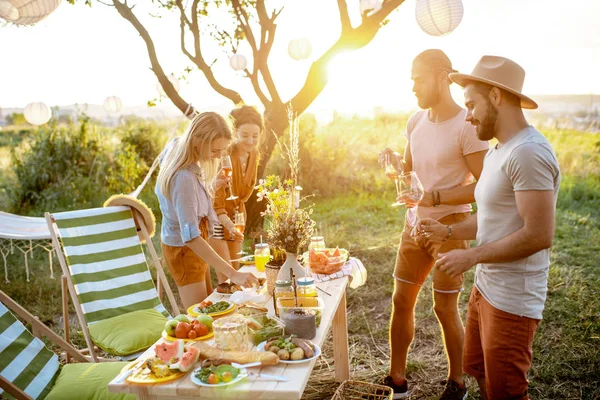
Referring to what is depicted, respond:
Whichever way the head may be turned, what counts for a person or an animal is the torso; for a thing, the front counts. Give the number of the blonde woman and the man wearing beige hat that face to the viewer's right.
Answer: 1

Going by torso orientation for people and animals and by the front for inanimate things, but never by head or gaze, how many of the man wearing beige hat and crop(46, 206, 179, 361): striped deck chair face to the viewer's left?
1

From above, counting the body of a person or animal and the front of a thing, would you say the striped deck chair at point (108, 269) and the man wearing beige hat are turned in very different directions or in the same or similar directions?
very different directions

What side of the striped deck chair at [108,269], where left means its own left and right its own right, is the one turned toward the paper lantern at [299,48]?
left

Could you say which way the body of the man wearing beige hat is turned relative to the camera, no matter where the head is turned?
to the viewer's left

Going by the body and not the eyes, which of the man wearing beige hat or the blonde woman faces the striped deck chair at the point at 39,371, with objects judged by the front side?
the man wearing beige hat

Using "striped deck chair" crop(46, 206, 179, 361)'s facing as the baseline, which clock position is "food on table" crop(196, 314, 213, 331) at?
The food on table is roughly at 1 o'clock from the striped deck chair.

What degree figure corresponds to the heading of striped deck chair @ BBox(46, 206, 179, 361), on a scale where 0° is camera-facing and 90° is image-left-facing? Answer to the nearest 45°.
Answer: approximately 315°

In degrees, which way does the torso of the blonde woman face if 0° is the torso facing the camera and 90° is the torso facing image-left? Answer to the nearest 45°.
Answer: approximately 270°

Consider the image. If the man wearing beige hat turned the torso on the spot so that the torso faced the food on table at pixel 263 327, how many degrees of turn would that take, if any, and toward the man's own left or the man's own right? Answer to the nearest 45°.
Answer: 0° — they already face it
